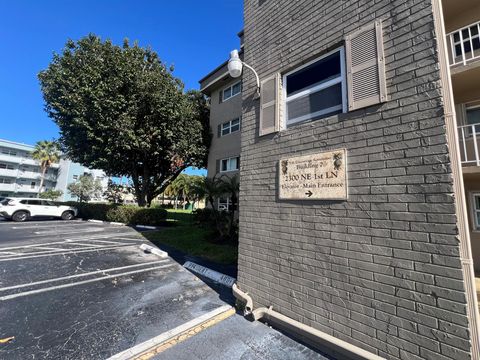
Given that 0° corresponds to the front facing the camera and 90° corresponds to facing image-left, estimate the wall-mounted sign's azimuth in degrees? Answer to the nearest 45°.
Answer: approximately 45°

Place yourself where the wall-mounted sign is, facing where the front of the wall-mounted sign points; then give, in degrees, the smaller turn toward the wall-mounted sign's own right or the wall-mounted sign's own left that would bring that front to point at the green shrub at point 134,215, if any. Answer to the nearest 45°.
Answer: approximately 90° to the wall-mounted sign's own right

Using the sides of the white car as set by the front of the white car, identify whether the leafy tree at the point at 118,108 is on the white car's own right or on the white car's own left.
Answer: on the white car's own right

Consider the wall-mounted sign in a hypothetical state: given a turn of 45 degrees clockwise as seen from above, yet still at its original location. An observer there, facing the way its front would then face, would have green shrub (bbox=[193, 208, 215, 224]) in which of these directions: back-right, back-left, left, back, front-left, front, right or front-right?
front-right

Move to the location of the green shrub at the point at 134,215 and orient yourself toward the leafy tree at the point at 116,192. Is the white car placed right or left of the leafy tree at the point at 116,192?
left
